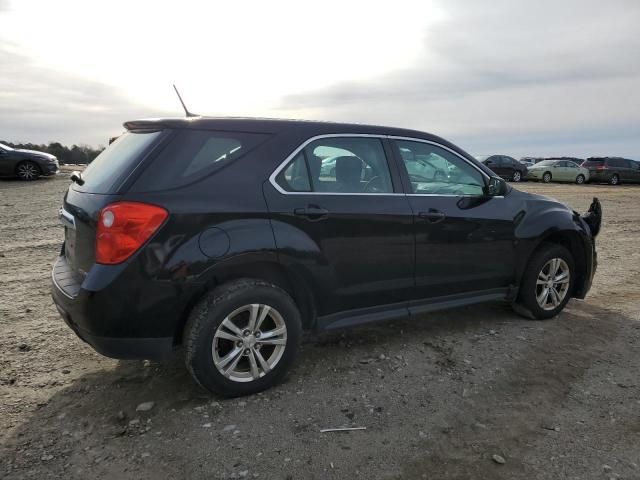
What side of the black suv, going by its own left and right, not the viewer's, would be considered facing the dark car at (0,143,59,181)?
left

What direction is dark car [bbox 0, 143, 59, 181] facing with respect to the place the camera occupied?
facing to the right of the viewer

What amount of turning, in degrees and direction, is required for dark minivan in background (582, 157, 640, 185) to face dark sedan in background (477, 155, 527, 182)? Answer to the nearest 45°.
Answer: approximately 135° to its left

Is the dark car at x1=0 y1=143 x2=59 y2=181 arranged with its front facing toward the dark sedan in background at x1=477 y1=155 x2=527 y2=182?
yes

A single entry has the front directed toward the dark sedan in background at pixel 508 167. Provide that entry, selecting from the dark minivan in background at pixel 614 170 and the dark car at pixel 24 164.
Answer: the dark car at pixel 24 164

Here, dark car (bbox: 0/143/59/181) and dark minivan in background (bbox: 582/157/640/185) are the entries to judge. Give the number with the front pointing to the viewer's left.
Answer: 0

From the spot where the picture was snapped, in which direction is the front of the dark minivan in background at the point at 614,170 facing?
facing away from the viewer and to the right of the viewer

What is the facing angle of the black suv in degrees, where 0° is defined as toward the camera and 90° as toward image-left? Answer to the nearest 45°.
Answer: approximately 225°
